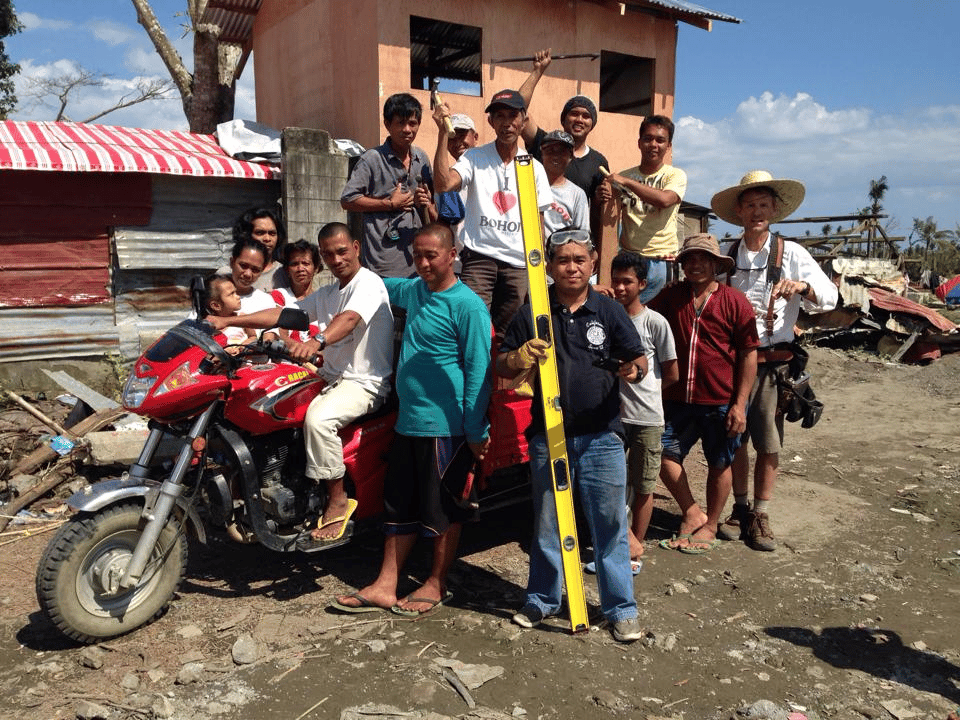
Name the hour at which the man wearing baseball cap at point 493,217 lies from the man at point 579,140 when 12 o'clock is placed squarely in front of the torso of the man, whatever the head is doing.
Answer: The man wearing baseball cap is roughly at 1 o'clock from the man.

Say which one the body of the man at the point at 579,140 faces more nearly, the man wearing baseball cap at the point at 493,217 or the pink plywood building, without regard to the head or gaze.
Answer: the man wearing baseball cap

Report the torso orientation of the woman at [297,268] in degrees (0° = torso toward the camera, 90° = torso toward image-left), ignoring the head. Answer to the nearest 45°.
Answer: approximately 0°

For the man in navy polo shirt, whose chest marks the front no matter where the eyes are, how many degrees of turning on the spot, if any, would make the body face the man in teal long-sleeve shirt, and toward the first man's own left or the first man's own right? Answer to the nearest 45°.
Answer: approximately 90° to the first man's own right

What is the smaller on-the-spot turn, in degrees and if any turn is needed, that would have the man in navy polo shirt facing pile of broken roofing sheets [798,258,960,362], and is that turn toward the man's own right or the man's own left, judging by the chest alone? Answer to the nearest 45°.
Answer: approximately 135° to the man's own left
